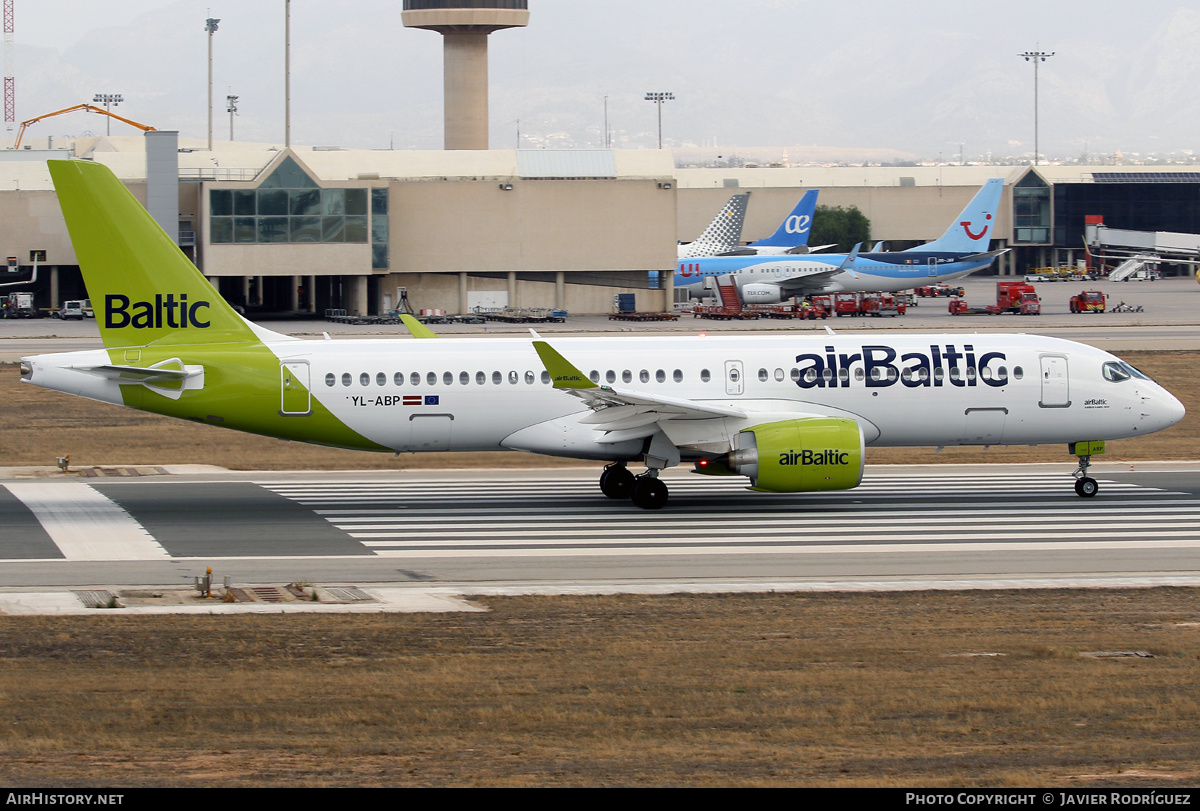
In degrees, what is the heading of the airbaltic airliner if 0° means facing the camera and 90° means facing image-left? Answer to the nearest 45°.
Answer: approximately 270°
